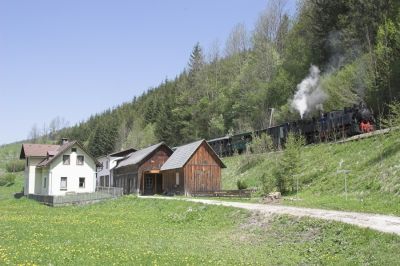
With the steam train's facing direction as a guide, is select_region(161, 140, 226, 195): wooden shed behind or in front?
behind

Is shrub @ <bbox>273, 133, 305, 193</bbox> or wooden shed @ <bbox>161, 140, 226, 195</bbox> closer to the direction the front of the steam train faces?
the shrub

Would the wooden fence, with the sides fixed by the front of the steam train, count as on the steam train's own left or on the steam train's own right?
on the steam train's own right

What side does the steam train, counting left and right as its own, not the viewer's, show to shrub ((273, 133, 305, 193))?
right

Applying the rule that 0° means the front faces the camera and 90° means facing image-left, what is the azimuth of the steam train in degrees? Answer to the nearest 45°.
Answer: approximately 315°

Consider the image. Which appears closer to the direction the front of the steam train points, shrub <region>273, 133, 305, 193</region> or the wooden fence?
the shrub
